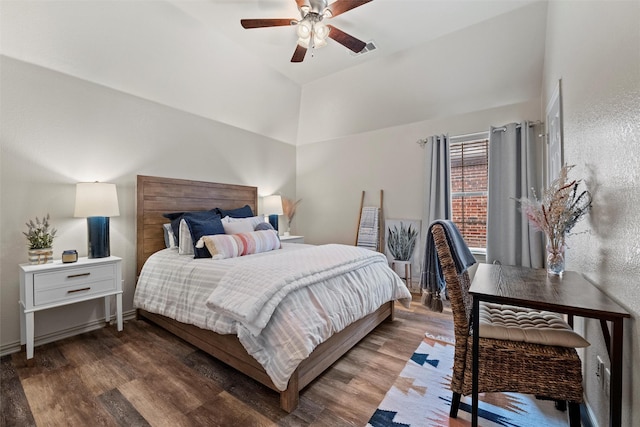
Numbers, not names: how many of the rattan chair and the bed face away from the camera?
0

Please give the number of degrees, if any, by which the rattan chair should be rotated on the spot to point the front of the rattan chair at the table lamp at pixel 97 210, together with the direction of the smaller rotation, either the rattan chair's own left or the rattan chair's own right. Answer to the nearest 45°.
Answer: approximately 180°

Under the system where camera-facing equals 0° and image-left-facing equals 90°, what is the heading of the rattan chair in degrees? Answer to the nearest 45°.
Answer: approximately 270°

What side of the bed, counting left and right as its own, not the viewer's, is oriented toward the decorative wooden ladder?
left

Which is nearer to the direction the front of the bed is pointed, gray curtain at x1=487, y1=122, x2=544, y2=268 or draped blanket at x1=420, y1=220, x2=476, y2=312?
the draped blanket

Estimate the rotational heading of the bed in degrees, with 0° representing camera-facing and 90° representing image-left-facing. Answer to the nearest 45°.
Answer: approximately 315°

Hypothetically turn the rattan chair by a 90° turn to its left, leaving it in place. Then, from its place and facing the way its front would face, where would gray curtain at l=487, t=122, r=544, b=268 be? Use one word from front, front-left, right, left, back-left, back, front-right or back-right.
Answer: front

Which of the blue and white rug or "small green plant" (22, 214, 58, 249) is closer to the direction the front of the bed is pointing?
the blue and white rug
